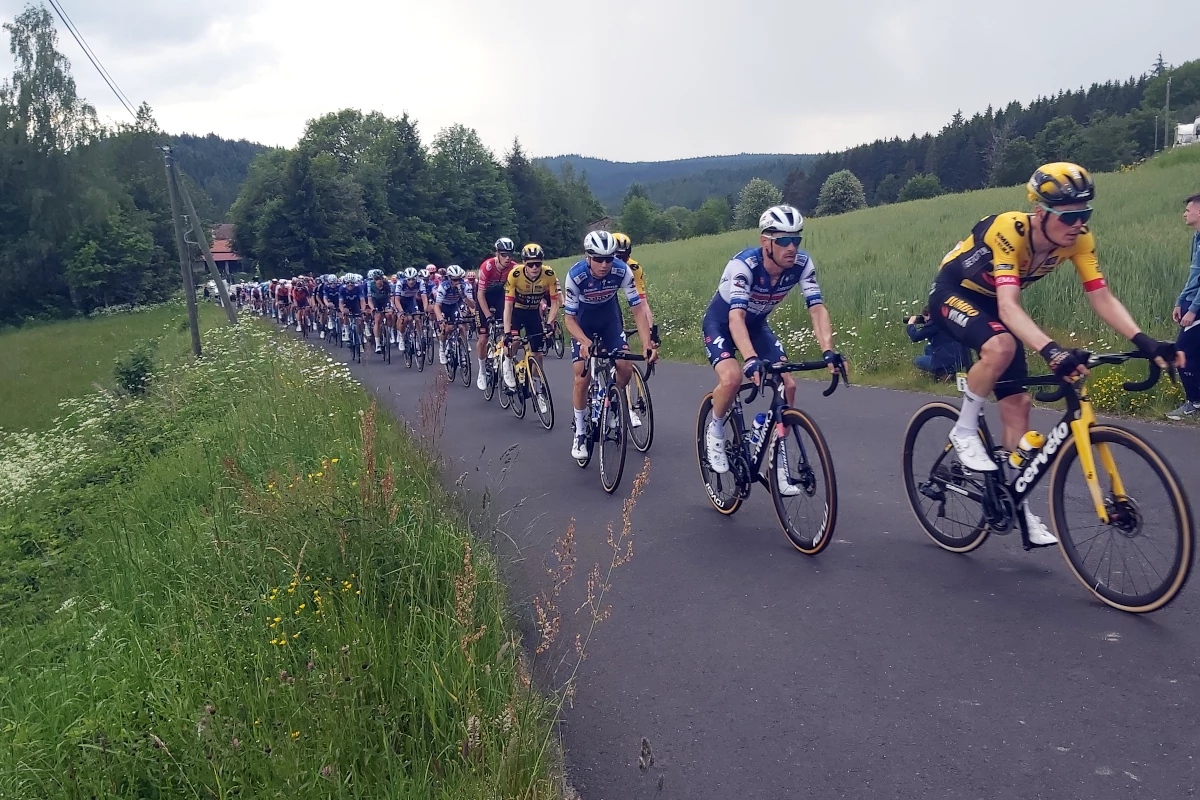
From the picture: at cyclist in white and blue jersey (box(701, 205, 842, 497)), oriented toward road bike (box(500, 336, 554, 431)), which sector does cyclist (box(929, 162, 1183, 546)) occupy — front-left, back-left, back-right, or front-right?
back-right

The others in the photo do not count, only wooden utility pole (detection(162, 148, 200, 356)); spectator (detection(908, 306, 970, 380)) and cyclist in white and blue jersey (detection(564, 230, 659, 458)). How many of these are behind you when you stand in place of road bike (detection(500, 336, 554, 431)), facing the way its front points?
1

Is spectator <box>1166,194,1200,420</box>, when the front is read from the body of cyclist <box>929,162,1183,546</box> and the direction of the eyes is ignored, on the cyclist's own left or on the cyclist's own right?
on the cyclist's own left

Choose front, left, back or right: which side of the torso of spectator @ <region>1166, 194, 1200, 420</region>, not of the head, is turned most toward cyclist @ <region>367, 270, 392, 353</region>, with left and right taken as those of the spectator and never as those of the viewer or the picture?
front

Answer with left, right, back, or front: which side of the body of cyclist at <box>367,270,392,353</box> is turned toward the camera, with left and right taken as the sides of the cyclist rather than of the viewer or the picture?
front

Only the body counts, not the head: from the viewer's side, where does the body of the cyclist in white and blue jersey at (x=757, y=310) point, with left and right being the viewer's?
facing the viewer and to the right of the viewer

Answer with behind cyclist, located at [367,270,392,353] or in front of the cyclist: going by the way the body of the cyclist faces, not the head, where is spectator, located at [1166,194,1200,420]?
in front

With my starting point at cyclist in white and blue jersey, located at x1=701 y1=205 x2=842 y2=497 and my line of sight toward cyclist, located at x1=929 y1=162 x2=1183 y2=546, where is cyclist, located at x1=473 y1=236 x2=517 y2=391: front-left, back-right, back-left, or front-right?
back-left

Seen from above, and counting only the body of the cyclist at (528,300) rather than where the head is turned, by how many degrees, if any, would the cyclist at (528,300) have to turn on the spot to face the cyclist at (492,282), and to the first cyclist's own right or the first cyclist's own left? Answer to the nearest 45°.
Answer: approximately 180°

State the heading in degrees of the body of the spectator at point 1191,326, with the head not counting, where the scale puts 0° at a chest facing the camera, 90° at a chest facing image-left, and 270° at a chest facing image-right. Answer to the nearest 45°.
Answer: approximately 90°

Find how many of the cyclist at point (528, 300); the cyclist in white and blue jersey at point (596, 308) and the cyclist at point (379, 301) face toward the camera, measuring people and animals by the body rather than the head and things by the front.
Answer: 3

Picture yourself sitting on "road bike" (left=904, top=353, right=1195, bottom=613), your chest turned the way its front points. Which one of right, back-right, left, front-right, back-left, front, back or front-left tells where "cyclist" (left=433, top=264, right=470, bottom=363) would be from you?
back

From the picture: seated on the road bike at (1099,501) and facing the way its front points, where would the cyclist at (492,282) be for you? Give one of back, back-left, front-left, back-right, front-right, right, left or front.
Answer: back

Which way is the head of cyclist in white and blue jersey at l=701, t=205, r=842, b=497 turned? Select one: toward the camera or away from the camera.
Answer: toward the camera

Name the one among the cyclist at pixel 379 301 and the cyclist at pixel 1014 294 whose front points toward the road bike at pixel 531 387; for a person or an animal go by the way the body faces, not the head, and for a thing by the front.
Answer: the cyclist at pixel 379 301

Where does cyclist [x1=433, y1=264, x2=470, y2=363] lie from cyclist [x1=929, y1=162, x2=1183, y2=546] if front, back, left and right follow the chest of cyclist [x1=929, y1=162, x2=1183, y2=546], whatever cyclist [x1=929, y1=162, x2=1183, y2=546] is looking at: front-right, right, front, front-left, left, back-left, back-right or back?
back

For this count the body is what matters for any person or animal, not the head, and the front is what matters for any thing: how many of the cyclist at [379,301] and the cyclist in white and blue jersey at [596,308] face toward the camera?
2
